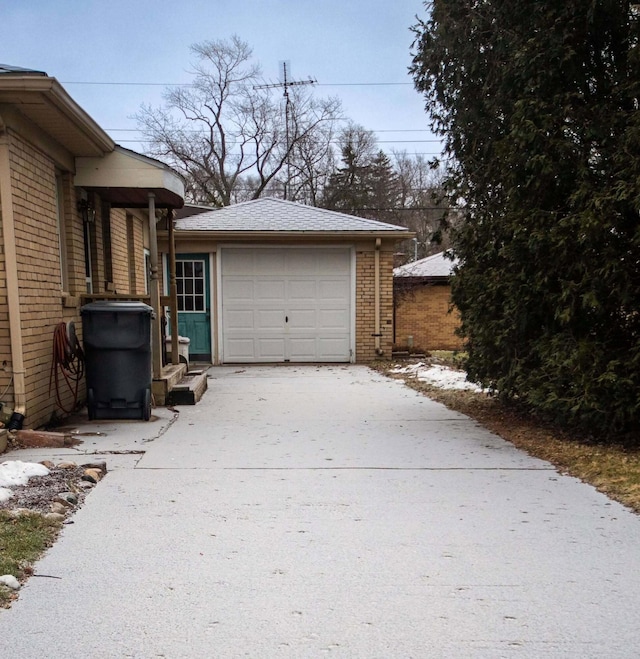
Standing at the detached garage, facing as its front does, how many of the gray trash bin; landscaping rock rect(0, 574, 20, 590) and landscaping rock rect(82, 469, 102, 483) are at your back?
0

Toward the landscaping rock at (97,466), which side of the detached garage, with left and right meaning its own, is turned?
front

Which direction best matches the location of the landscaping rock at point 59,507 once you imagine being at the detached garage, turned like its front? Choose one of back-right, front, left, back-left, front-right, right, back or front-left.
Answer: front

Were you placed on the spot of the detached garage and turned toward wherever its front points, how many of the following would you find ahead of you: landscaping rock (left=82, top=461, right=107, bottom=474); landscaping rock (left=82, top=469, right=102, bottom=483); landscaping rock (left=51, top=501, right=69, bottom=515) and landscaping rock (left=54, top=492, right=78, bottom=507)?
4

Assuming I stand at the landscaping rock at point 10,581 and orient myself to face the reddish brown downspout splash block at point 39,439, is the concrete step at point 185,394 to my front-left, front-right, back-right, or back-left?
front-right

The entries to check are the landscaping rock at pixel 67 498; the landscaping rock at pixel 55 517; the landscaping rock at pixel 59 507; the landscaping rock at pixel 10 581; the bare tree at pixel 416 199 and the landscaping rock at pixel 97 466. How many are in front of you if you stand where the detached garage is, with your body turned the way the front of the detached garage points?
5

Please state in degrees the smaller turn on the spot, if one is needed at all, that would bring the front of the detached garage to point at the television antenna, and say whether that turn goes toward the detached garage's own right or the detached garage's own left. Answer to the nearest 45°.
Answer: approximately 180°

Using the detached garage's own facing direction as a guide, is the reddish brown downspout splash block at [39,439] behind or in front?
in front

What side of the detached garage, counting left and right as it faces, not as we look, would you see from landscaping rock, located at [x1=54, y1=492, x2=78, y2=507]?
front

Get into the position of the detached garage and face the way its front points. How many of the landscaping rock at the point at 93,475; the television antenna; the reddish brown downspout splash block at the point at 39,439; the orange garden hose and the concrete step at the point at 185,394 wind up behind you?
1

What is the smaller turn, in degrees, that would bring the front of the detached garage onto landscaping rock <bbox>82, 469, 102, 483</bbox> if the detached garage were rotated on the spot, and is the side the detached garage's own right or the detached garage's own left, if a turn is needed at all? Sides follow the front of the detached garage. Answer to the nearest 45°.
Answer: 0° — it already faces it

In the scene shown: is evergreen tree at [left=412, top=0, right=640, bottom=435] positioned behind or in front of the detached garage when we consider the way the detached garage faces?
in front

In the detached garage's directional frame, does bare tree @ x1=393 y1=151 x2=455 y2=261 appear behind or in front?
behind

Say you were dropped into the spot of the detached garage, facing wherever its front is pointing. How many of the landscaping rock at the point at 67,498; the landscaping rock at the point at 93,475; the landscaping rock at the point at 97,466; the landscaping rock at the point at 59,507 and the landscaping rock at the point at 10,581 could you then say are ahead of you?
5

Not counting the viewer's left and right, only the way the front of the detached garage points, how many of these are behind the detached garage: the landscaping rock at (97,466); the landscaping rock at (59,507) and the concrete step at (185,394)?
0

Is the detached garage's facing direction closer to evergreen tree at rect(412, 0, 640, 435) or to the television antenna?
the evergreen tree

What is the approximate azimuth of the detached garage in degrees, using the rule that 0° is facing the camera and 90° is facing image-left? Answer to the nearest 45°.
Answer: approximately 0°
